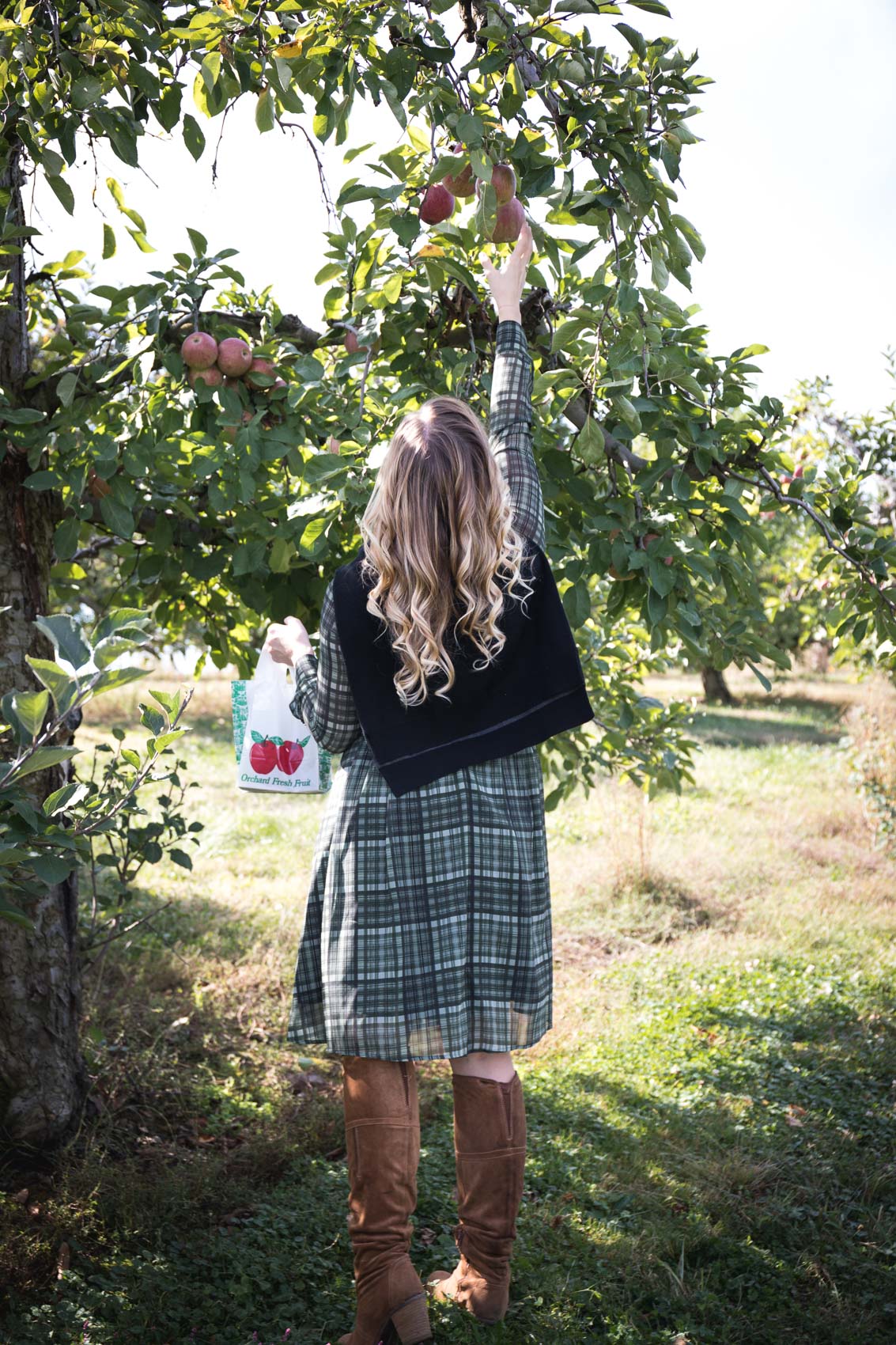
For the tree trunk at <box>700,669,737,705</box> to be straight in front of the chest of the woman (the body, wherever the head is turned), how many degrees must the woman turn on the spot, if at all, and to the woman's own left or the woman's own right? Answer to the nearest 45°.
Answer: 0° — they already face it

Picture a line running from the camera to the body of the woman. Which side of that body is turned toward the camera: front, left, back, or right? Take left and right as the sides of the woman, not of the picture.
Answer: back

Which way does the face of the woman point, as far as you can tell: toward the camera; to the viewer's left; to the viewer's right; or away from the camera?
away from the camera
